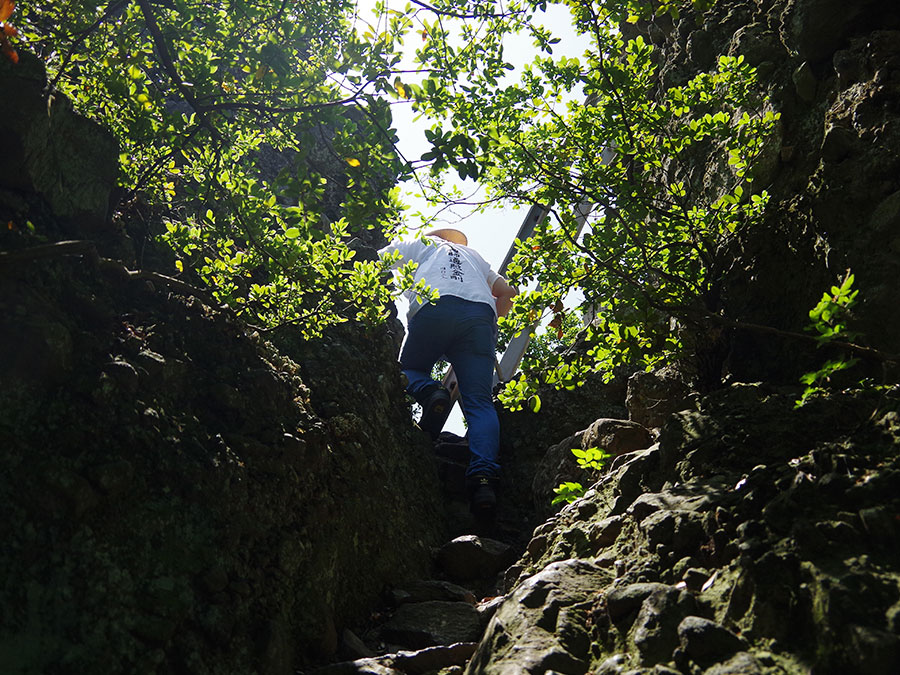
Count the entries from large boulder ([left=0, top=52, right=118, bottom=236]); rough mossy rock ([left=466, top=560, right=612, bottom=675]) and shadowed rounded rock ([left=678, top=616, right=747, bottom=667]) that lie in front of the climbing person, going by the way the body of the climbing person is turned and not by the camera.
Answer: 0

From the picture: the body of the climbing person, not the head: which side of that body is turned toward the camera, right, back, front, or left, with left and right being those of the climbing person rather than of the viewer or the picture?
back

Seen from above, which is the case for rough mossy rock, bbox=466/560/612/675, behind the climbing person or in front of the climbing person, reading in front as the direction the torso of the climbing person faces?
behind

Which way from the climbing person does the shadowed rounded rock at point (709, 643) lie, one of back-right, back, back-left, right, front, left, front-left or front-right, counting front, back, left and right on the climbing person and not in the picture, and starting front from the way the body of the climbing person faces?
back

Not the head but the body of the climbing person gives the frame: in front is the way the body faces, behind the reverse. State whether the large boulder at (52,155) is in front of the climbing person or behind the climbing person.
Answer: behind
